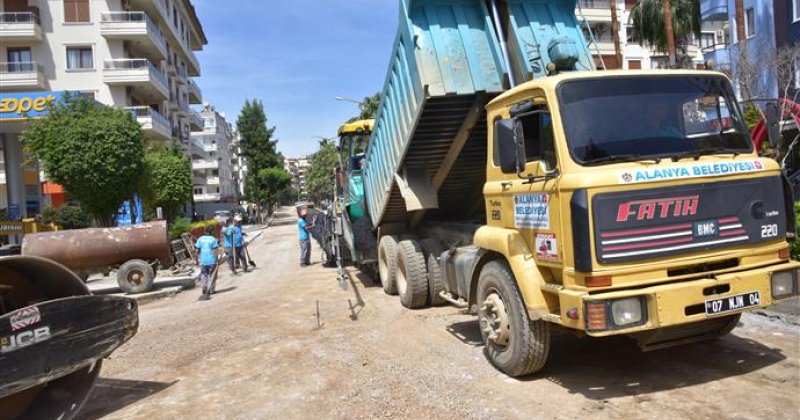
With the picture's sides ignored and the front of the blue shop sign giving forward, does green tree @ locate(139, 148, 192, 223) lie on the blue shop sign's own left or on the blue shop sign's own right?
on the blue shop sign's own left
